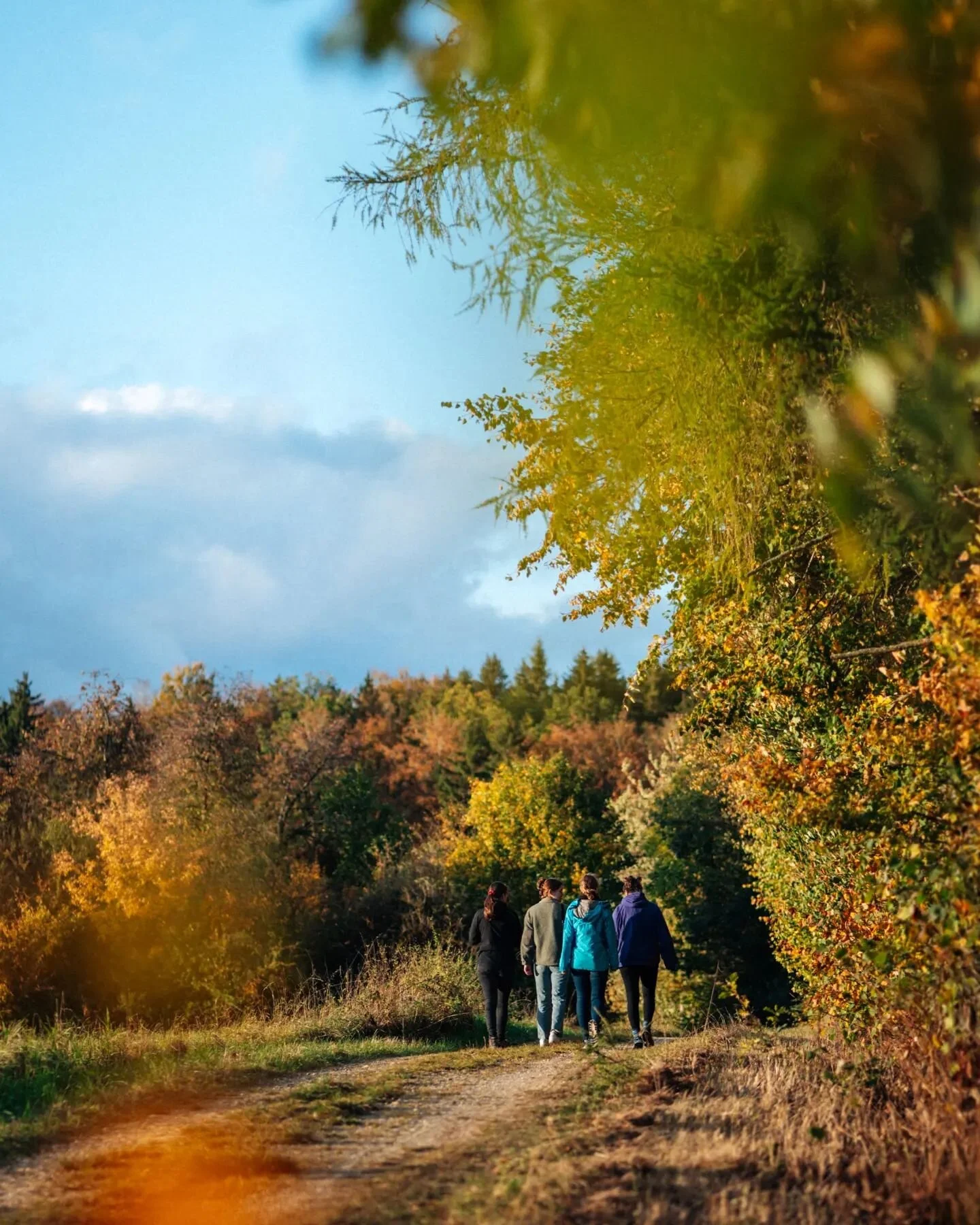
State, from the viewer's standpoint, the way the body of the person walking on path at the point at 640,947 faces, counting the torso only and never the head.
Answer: away from the camera

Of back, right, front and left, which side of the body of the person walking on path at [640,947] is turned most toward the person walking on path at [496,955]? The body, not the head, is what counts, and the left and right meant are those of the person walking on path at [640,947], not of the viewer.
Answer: left

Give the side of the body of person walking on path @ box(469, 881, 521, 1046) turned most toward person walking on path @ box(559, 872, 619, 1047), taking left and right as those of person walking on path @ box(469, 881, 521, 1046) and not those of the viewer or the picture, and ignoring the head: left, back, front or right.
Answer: right

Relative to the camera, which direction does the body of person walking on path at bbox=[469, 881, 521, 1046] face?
away from the camera

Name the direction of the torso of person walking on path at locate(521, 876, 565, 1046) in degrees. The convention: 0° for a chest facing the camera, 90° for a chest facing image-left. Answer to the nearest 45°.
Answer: approximately 180°

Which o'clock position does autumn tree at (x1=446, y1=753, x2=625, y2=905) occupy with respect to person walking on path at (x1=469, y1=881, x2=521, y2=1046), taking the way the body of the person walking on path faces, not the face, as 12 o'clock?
The autumn tree is roughly at 12 o'clock from the person walking on path.

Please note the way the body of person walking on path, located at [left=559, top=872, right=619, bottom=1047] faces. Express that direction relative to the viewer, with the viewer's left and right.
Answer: facing away from the viewer
